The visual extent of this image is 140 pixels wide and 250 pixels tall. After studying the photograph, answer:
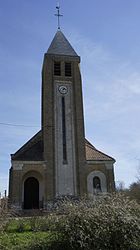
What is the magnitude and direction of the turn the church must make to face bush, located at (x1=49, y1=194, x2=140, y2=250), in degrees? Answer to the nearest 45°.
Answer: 0° — it already faces it

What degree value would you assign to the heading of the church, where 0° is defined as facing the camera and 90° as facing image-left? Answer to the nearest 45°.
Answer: approximately 0°
